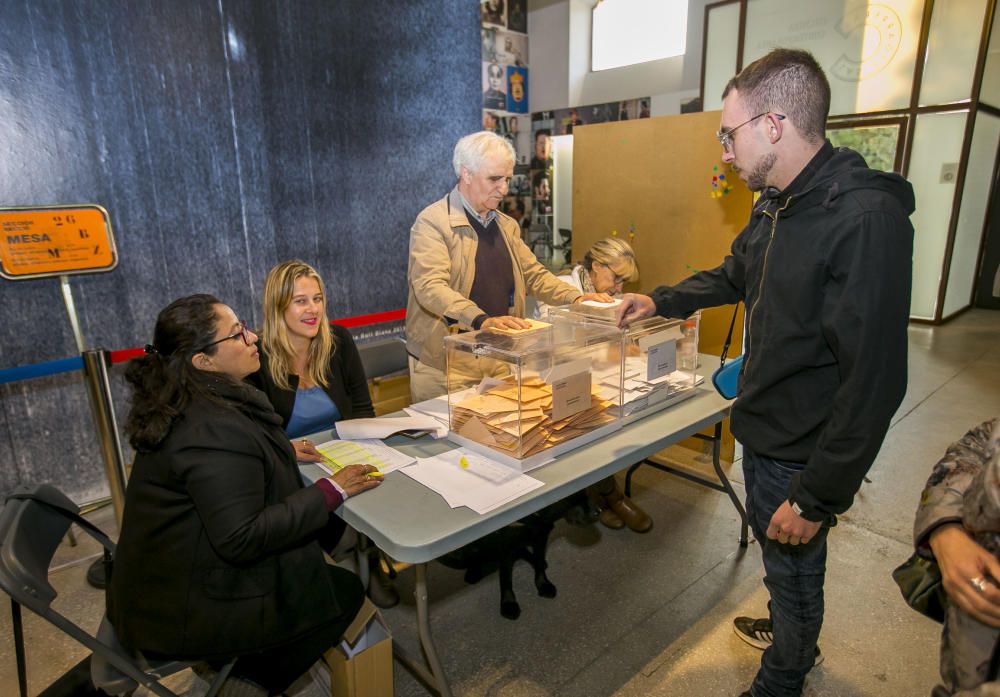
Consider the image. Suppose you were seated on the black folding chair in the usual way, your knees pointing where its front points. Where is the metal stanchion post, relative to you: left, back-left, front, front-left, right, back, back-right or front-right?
left

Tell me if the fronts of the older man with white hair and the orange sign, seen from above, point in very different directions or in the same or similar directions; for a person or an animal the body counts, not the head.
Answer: same or similar directions

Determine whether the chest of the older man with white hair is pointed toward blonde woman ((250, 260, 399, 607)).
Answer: no

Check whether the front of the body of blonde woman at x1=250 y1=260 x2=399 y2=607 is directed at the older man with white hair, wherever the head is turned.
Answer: no

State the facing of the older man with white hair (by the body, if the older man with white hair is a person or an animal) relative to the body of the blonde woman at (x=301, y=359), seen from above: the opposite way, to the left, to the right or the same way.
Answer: the same way

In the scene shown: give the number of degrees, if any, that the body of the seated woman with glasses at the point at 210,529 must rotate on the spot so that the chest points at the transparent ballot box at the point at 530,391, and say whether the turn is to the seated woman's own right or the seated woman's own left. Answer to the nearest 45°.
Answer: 0° — they already face it

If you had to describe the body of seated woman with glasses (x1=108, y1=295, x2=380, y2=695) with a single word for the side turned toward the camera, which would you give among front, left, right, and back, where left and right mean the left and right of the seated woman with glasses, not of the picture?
right

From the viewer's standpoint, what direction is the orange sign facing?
toward the camera

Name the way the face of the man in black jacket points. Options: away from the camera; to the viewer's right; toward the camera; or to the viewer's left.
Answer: to the viewer's left

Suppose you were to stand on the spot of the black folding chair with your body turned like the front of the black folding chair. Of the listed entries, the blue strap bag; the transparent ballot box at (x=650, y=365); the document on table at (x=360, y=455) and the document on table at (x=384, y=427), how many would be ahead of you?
4

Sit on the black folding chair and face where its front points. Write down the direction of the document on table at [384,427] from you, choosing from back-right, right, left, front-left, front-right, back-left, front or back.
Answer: front

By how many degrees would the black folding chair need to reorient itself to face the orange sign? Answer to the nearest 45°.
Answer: approximately 90° to its left

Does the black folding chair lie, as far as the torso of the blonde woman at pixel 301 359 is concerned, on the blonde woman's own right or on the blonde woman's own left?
on the blonde woman's own right

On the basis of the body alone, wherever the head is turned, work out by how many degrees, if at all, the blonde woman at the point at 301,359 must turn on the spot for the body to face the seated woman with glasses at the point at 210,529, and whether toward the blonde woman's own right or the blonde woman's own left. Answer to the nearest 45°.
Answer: approximately 45° to the blonde woman's own right

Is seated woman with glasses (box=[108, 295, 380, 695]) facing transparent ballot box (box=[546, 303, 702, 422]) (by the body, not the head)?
yes

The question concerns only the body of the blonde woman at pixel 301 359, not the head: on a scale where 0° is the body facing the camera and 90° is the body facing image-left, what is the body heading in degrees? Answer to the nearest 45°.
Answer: approximately 315°

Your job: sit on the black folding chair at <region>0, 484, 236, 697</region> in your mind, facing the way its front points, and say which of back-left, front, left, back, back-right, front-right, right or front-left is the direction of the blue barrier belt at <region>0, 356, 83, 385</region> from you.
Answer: left

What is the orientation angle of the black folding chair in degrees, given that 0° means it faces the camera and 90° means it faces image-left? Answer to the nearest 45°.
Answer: approximately 270°

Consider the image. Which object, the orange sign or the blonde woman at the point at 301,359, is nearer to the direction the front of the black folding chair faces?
the blonde woman

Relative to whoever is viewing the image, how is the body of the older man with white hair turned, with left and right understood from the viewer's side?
facing the viewer and to the right of the viewer
